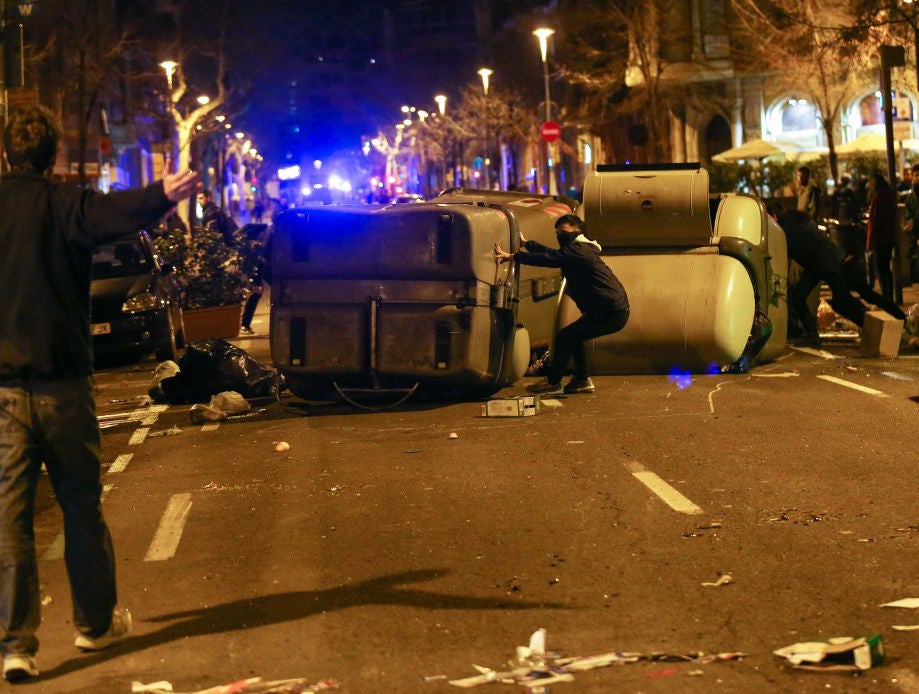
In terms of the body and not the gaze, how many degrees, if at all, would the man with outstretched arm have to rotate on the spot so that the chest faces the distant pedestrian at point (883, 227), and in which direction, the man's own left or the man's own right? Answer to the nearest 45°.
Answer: approximately 45° to the man's own right

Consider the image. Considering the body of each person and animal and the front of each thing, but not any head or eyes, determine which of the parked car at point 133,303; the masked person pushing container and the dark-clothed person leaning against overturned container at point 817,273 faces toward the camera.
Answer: the parked car

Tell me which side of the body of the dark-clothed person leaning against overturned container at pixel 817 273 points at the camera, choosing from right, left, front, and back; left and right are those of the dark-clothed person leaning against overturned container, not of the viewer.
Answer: left

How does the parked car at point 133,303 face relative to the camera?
toward the camera

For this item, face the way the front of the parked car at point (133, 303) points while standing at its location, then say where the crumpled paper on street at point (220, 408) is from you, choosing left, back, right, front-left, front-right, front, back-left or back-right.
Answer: front

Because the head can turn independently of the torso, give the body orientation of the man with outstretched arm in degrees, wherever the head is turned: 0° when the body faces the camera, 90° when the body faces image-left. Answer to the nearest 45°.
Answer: approximately 180°

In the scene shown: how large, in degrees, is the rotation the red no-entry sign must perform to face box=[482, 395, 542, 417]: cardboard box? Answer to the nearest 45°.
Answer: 0° — it already faces it

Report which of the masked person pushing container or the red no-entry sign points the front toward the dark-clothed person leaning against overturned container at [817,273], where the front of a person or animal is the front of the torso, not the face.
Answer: the red no-entry sign

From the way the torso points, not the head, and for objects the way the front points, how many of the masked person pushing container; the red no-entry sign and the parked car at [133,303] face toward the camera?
2

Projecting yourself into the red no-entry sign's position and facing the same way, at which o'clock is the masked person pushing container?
The masked person pushing container is roughly at 12 o'clock from the red no-entry sign.

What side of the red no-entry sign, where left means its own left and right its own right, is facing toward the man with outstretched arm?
front

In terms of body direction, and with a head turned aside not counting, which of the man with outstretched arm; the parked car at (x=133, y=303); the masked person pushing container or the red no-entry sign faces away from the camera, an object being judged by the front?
the man with outstretched arm

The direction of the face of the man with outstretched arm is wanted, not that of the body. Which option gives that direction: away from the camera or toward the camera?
away from the camera

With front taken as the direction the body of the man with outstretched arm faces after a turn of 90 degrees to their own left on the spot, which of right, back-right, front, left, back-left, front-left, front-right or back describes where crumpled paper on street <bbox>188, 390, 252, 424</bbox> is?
right

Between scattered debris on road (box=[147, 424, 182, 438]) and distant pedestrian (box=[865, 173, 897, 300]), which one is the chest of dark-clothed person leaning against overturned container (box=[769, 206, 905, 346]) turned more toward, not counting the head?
the scattered debris on road

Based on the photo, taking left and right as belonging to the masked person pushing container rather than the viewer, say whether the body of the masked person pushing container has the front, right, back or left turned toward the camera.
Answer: left

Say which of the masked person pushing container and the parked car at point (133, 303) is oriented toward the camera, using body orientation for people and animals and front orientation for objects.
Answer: the parked car

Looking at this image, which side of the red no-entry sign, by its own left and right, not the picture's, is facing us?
front

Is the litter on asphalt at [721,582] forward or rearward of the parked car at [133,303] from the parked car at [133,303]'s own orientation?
forward

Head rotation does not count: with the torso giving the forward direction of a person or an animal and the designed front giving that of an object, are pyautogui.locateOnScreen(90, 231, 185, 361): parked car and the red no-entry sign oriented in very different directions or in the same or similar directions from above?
same or similar directions
